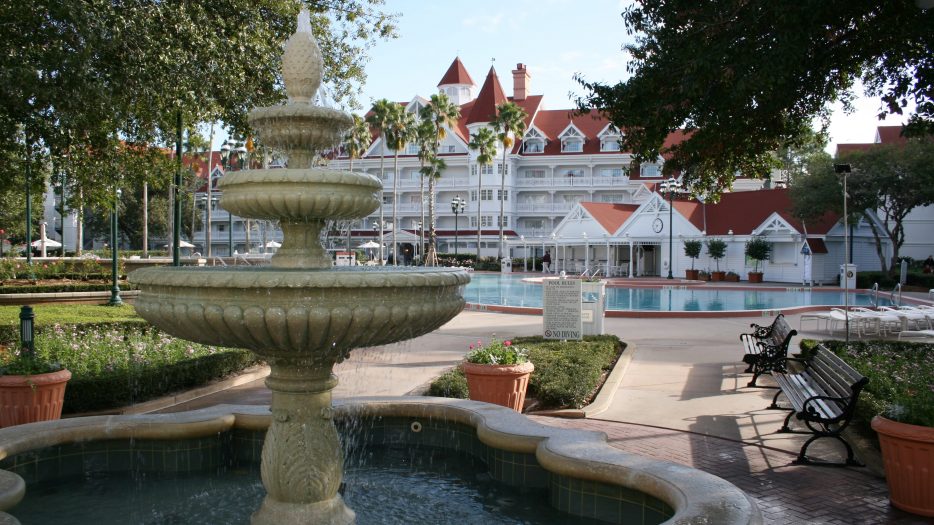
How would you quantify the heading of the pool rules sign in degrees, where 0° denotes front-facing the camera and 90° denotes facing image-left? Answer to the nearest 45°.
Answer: approximately 0°

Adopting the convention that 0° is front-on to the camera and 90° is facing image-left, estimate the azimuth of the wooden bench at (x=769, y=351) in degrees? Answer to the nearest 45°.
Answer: approximately 45°

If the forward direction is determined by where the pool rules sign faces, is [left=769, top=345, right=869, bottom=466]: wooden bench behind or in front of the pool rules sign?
in front

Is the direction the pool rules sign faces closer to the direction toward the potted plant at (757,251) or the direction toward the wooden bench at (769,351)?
the wooden bench

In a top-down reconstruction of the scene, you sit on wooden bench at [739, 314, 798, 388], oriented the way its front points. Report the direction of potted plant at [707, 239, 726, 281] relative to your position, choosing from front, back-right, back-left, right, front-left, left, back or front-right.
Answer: back-right

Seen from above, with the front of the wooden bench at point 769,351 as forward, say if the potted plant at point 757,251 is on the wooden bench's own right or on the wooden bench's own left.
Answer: on the wooden bench's own right

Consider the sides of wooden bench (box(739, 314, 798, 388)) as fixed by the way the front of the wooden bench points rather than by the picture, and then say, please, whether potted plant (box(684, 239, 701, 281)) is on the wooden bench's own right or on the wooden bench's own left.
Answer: on the wooden bench's own right

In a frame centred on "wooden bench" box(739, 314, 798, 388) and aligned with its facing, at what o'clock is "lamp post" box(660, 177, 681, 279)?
The lamp post is roughly at 4 o'clock from the wooden bench.

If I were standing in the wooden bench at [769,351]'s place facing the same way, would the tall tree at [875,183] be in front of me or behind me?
behind

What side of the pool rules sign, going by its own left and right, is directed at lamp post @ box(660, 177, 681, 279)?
back

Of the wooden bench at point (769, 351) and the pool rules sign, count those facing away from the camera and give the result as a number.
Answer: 0

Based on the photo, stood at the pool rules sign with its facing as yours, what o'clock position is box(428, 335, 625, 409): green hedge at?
The green hedge is roughly at 12 o'clock from the pool rules sign.

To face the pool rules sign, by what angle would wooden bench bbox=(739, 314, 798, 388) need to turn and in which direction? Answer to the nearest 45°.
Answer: approximately 45° to its right

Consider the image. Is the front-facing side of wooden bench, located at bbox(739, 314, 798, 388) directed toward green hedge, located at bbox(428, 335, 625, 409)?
yes
